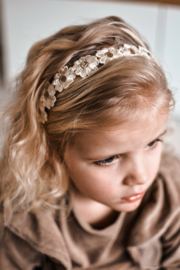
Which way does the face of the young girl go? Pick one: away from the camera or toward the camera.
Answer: toward the camera

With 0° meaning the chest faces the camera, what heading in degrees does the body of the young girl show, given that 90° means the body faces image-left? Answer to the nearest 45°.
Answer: approximately 315°
